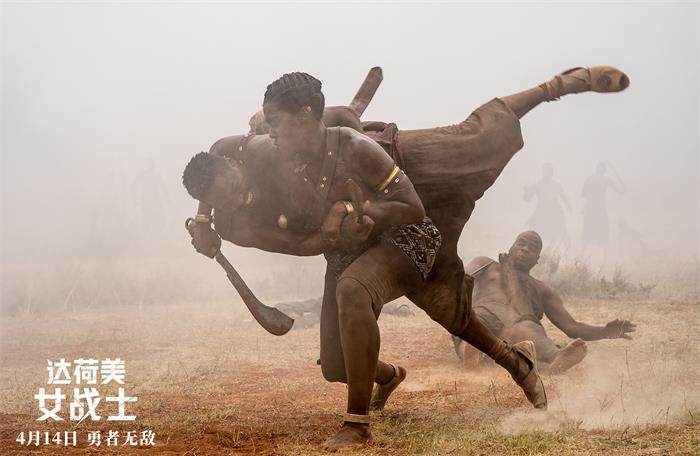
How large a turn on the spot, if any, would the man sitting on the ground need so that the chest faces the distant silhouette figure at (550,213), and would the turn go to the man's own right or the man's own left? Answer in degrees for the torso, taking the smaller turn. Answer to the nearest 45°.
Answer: approximately 180°

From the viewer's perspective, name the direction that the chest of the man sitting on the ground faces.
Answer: toward the camera

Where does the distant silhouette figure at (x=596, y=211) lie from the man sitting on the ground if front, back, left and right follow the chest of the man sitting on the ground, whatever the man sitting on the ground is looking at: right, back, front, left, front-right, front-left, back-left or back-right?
back
